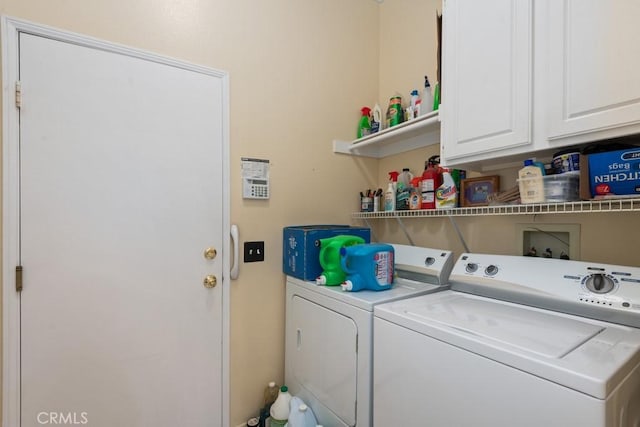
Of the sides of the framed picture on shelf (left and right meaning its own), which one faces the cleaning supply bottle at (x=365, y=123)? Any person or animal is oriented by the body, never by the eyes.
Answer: right

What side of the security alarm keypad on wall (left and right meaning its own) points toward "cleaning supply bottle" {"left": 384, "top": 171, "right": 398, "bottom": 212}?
left

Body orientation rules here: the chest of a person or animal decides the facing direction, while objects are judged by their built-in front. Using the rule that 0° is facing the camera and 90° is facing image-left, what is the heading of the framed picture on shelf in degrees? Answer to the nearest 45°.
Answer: approximately 45°

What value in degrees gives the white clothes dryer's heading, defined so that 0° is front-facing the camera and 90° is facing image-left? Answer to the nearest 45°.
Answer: approximately 45°

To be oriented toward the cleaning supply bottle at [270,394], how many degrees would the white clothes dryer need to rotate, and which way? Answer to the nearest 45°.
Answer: approximately 90° to its right

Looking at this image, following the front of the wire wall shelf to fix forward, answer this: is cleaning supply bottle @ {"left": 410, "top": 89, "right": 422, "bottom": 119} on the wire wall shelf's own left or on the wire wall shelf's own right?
on the wire wall shelf's own right

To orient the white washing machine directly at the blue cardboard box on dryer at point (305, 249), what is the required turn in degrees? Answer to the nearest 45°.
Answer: approximately 45° to its right
